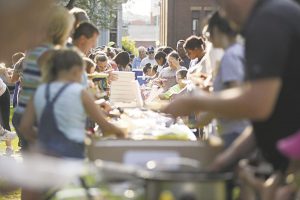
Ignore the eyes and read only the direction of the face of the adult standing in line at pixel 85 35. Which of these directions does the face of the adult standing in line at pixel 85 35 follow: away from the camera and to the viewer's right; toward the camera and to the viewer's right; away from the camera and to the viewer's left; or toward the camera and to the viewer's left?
toward the camera and to the viewer's right

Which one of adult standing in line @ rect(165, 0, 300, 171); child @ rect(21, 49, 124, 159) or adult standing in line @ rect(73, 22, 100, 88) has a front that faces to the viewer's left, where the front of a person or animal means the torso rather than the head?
adult standing in line @ rect(165, 0, 300, 171)

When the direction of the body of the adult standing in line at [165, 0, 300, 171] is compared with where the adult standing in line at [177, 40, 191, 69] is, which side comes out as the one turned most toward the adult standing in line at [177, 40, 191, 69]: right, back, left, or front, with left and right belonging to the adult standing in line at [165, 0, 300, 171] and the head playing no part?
right

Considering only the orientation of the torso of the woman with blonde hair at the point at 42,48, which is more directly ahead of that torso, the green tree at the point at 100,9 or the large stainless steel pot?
the green tree

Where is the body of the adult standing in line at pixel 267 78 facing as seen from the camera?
to the viewer's left

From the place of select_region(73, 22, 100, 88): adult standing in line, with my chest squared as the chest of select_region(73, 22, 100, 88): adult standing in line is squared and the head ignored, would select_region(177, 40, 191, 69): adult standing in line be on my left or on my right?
on my left

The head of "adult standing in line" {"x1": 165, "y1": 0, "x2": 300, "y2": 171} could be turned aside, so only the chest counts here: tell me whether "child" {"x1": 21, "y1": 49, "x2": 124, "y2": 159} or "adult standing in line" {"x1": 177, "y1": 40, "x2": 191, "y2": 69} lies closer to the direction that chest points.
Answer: the child

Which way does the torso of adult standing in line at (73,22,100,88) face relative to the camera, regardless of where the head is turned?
to the viewer's right

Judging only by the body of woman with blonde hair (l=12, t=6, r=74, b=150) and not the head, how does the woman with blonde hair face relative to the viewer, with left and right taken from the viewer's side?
facing away from the viewer and to the right of the viewer

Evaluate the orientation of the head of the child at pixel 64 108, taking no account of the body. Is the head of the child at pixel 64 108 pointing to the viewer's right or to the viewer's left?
to the viewer's right

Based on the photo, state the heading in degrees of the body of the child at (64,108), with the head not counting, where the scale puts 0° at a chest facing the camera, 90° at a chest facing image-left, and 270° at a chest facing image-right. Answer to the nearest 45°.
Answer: approximately 225°
